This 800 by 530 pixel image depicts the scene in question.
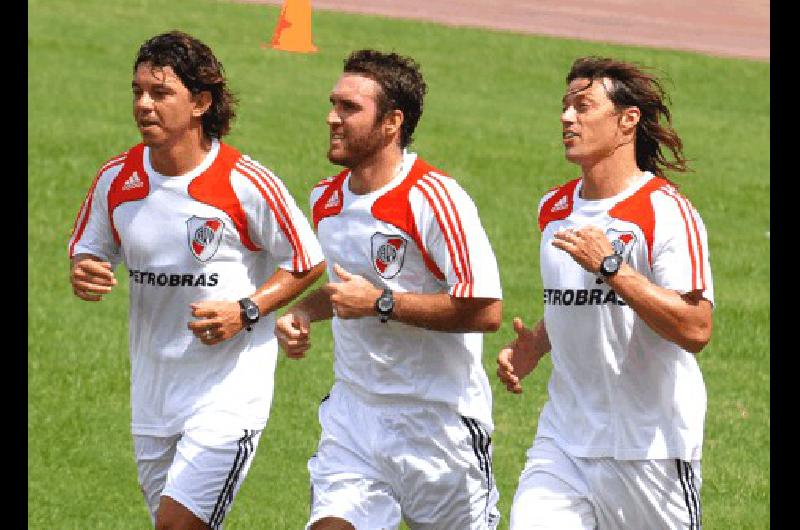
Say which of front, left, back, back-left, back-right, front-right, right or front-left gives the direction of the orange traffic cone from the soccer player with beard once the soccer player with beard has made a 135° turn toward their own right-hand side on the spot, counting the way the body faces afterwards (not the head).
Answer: front

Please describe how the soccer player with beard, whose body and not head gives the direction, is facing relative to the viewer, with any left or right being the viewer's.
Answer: facing the viewer and to the left of the viewer
